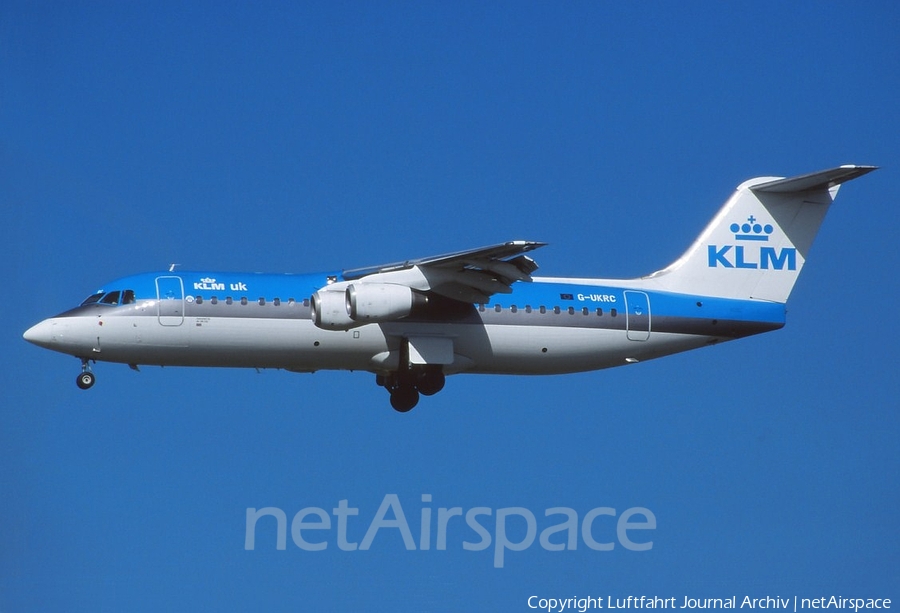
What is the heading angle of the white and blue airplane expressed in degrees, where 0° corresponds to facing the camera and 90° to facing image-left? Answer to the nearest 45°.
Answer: approximately 90°
